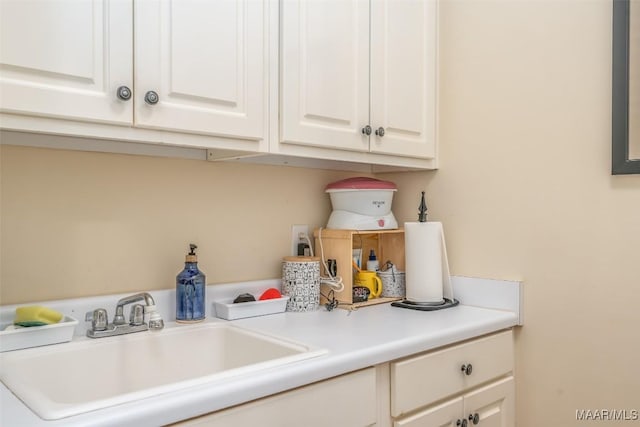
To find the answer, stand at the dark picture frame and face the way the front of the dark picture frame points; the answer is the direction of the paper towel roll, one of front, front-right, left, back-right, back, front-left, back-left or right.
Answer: right

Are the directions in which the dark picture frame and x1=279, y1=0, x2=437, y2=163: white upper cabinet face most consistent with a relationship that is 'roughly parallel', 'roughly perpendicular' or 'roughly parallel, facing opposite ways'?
roughly perpendicular

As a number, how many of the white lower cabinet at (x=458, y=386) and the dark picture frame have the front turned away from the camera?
0

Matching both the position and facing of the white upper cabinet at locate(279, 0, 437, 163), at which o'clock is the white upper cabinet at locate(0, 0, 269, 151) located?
the white upper cabinet at locate(0, 0, 269, 151) is roughly at 3 o'clock from the white upper cabinet at locate(279, 0, 437, 163).

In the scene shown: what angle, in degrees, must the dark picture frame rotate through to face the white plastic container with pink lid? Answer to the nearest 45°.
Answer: approximately 90° to its right

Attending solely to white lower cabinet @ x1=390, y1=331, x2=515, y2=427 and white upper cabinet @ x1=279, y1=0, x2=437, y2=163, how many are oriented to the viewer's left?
0

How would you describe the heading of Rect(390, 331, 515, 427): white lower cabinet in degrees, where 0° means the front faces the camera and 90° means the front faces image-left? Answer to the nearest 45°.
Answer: approximately 315°

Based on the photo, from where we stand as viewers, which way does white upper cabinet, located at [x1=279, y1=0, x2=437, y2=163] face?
facing the viewer and to the right of the viewer
